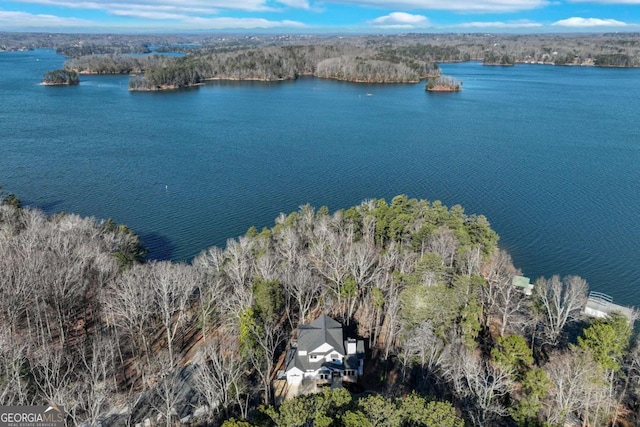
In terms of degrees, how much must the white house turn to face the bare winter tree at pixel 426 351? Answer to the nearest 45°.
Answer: approximately 90° to its left

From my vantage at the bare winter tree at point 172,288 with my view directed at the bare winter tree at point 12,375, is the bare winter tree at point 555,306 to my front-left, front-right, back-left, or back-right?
back-left

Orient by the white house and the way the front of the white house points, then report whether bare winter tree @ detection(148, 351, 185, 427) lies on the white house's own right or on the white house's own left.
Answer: on the white house's own right

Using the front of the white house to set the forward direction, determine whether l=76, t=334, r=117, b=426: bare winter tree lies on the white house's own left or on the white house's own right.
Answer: on the white house's own right

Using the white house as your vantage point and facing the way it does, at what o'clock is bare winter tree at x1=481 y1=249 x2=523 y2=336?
The bare winter tree is roughly at 8 o'clock from the white house.

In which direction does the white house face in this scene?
toward the camera

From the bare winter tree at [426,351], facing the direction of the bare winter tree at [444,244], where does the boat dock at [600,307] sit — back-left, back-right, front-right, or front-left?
front-right

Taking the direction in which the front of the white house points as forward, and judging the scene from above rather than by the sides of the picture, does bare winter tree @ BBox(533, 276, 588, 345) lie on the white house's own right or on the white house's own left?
on the white house's own left

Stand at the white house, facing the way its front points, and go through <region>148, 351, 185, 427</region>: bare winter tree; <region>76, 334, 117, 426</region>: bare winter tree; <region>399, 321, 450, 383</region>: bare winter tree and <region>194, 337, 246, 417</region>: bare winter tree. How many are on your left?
1

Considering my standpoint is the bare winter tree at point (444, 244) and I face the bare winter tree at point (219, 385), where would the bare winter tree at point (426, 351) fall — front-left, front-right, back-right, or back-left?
front-left

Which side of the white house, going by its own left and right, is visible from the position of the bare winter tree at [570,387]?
left

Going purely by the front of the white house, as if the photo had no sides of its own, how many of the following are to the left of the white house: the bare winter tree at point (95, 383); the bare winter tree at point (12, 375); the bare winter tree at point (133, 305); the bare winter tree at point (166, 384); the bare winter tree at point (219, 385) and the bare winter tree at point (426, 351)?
1

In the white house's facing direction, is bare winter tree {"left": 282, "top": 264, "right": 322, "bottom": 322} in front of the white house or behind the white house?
behind

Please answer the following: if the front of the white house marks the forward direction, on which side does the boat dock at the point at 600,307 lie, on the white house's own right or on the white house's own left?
on the white house's own left
